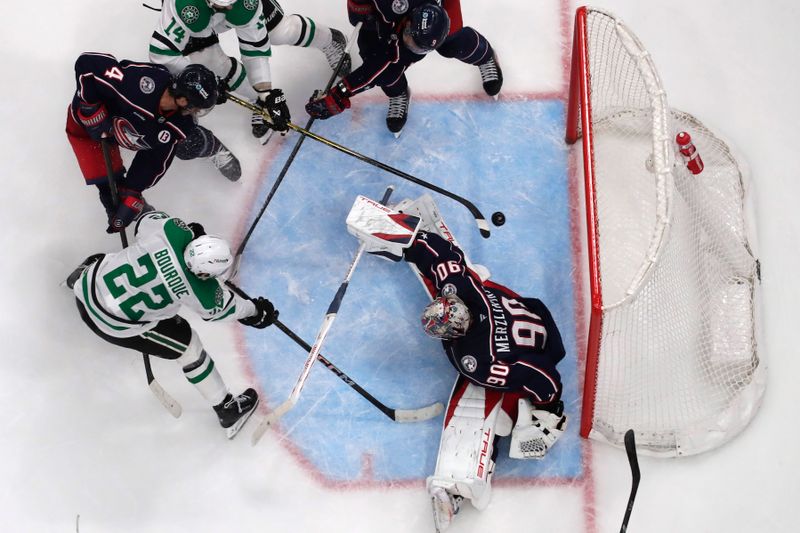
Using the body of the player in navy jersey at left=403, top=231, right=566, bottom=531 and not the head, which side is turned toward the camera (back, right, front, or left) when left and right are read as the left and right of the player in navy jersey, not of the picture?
left

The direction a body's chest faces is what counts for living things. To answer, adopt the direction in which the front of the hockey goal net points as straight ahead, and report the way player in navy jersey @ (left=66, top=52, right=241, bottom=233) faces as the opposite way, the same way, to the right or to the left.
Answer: the opposite way

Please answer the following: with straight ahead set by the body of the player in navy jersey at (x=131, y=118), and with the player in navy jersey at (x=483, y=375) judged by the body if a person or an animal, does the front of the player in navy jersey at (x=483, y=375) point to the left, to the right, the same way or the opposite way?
the opposite way

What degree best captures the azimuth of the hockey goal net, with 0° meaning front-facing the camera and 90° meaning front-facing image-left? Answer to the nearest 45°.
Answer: approximately 90°

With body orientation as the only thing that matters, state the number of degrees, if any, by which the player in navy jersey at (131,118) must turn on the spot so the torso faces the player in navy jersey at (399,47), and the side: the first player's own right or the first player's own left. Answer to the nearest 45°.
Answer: approximately 45° to the first player's own left

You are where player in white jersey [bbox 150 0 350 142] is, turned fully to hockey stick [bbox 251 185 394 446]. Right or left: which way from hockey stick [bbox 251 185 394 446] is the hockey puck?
left

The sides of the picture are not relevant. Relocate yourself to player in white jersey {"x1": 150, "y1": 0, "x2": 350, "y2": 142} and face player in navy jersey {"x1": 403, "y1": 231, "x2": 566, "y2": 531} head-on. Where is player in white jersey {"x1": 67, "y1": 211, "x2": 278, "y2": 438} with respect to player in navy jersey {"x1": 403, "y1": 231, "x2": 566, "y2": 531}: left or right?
right

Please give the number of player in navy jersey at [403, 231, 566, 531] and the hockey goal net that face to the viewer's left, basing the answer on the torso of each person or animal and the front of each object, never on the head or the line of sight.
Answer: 2

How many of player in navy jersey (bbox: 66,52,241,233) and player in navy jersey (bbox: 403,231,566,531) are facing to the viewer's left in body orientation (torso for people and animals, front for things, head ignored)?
1
